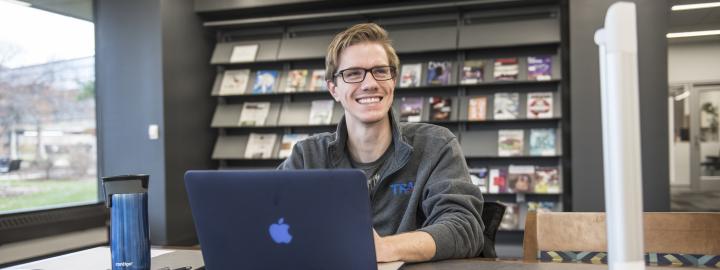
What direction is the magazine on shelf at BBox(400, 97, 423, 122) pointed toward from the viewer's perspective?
toward the camera

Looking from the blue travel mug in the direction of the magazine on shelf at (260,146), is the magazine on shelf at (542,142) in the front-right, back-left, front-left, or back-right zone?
front-right

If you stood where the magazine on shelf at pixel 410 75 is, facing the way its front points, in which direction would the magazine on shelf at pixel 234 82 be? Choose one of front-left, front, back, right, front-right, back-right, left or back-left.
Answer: right

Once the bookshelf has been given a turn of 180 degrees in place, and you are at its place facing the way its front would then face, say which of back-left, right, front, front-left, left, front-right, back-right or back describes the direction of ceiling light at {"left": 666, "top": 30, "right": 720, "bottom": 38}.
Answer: right

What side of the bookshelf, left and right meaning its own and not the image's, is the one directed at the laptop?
front

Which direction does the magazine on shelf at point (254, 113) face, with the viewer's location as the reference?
facing the viewer

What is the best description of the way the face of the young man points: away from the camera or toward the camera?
toward the camera

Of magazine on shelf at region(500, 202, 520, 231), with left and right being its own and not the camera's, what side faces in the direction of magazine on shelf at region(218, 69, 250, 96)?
right

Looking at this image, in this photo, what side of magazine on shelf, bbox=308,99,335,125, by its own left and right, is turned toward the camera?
front

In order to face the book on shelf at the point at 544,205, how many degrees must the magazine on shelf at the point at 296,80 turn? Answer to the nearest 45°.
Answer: approximately 90° to its left

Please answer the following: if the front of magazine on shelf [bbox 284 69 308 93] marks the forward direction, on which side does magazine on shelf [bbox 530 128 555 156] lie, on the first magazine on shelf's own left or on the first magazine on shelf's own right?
on the first magazine on shelf's own left

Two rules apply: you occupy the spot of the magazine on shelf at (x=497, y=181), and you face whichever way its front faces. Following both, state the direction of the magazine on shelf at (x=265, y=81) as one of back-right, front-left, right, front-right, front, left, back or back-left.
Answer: right

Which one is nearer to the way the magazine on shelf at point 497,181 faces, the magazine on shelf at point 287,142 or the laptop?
the laptop

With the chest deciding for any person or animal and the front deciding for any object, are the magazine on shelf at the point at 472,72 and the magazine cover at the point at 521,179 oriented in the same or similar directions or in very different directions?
same or similar directions

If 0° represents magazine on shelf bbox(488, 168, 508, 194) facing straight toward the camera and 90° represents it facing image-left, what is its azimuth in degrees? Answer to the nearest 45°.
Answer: approximately 0°

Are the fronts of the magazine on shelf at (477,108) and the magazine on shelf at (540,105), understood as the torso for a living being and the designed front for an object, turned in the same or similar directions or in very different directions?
same or similar directions

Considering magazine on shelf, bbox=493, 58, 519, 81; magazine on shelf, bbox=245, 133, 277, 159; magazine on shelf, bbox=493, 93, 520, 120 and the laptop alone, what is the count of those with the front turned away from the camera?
1

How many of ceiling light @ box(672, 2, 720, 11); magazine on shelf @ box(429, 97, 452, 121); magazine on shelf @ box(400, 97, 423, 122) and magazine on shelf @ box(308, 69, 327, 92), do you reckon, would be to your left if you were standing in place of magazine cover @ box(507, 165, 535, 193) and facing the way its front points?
1

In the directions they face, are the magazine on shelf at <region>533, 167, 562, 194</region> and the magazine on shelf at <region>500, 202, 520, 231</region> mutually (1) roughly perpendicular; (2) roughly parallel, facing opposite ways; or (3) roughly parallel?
roughly parallel
